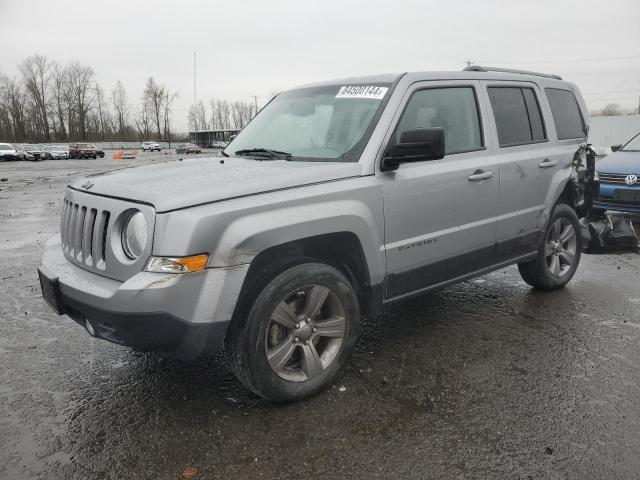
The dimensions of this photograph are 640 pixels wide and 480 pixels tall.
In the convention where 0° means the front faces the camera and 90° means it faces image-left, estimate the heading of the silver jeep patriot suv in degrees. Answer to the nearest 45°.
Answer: approximately 45°

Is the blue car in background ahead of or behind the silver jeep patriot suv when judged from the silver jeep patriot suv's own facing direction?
behind

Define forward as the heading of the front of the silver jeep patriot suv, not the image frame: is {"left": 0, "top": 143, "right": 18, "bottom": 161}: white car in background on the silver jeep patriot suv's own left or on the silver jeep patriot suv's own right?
on the silver jeep patriot suv's own right
